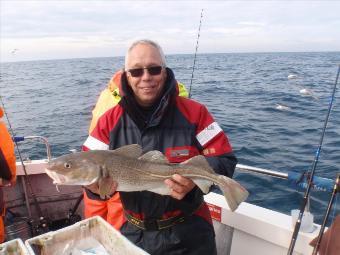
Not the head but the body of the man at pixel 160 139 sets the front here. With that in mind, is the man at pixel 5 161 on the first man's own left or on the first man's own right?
on the first man's own right

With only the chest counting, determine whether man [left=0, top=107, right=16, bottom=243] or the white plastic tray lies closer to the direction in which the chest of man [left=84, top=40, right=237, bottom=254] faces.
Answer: the white plastic tray

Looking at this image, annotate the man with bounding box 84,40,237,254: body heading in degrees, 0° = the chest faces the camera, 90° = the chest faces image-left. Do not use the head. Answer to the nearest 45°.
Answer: approximately 0°

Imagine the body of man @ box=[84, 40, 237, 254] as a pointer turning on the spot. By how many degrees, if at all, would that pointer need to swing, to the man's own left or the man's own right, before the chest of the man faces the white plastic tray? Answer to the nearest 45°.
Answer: approximately 45° to the man's own right
